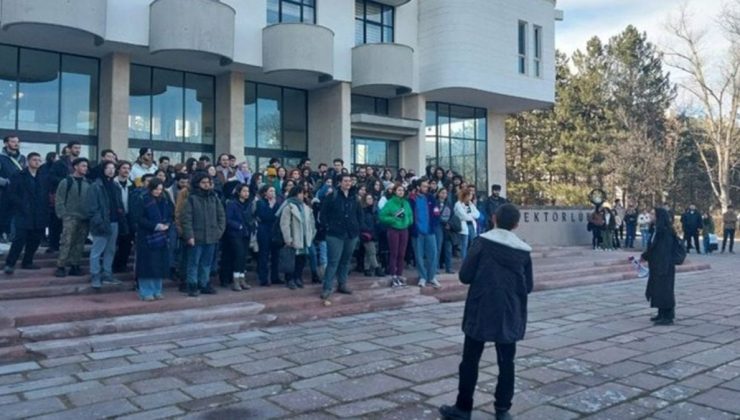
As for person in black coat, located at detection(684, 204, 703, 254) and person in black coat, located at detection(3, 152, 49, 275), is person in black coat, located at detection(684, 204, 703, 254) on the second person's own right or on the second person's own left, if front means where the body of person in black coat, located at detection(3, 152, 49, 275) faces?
on the second person's own left

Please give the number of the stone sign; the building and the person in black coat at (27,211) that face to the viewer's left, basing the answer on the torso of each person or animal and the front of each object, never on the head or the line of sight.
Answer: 0

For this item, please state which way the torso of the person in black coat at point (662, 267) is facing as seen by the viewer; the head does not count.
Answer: to the viewer's left

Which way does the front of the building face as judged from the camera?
facing the viewer and to the right of the viewer

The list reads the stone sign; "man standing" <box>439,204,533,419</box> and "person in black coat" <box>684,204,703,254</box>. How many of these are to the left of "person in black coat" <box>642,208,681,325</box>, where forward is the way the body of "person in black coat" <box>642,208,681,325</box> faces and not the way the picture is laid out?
1

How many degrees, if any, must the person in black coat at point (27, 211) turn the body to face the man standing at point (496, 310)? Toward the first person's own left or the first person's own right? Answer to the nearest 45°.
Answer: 0° — they already face them

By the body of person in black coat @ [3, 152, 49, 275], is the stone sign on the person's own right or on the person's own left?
on the person's own left

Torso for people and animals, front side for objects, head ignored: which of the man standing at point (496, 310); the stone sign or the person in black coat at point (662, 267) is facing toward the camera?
the stone sign

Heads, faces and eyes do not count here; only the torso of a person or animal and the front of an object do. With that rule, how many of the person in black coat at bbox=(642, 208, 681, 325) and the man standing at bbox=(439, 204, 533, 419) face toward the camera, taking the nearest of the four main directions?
0

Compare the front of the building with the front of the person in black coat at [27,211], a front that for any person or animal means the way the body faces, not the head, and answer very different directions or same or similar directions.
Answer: same or similar directions

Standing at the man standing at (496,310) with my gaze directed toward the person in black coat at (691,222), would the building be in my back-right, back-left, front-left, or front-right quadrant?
front-left

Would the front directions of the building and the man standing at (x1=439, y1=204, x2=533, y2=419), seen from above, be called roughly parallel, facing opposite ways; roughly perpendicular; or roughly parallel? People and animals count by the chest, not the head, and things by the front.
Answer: roughly parallel, facing opposite ways

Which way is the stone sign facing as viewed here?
toward the camera
